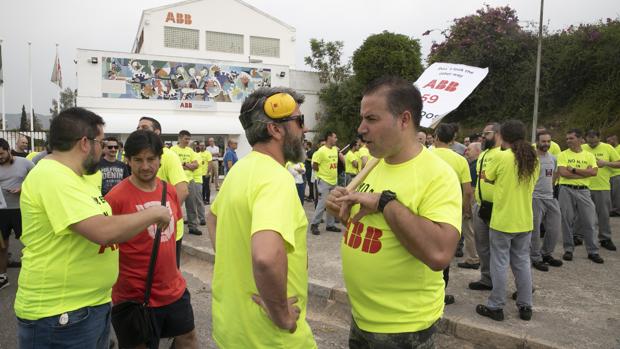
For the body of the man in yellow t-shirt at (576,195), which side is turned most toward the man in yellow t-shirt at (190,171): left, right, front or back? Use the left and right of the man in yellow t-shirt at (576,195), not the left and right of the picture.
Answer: right

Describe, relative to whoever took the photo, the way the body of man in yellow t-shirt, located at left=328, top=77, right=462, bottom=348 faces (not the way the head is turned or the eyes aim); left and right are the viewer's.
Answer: facing the viewer and to the left of the viewer

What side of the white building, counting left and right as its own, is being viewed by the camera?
front

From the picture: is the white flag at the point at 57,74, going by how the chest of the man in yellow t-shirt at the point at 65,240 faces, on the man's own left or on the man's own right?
on the man's own left

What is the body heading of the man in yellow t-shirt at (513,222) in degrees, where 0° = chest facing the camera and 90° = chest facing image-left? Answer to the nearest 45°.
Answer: approximately 135°

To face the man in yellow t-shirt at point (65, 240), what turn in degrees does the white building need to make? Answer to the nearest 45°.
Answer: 0° — it already faces them

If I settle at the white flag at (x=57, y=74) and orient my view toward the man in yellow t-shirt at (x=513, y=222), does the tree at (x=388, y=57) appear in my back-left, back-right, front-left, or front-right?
front-left

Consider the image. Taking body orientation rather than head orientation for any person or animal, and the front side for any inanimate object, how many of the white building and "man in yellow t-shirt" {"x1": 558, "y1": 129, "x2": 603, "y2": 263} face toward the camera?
2

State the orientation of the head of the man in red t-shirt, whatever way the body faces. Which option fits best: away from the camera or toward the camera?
toward the camera

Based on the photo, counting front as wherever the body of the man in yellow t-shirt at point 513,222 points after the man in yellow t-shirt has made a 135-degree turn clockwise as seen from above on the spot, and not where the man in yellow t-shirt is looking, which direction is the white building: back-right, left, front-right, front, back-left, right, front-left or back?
back-left

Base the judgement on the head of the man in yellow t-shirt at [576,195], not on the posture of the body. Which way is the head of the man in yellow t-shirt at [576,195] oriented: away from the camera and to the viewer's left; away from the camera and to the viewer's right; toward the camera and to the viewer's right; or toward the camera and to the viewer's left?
toward the camera and to the viewer's left

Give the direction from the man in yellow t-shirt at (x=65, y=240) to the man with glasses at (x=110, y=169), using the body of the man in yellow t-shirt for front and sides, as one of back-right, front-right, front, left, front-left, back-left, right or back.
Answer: left

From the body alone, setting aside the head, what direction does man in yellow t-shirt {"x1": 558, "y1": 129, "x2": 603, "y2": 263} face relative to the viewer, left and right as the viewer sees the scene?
facing the viewer

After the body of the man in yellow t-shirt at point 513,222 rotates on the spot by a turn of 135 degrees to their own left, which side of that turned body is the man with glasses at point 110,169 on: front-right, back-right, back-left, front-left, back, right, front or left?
right

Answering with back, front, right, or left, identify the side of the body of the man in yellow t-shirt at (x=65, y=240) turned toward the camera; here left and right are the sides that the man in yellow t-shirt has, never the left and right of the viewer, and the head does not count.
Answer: right

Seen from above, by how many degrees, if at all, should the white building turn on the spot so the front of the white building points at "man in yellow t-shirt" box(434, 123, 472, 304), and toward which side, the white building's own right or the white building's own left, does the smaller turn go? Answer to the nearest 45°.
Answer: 0° — it already faces them

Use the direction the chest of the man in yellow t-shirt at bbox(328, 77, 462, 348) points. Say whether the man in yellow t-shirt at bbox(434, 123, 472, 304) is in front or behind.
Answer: behind
